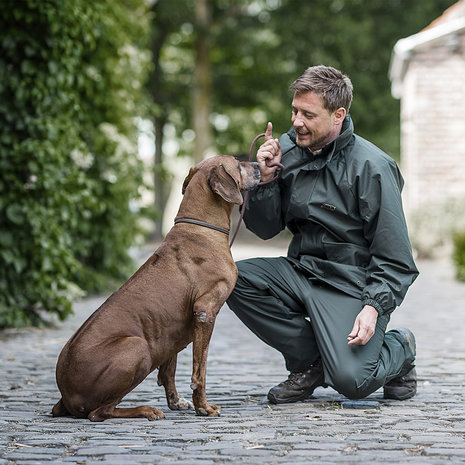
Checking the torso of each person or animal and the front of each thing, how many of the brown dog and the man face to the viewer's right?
1

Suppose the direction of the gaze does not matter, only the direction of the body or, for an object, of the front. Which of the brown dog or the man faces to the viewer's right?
the brown dog

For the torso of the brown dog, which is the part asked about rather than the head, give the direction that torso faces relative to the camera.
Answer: to the viewer's right

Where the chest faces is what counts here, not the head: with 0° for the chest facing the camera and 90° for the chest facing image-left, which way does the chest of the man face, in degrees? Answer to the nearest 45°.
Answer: approximately 45°

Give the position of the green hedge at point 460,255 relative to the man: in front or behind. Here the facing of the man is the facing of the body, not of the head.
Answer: behind

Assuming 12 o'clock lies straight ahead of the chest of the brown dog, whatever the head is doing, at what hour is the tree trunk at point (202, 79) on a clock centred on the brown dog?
The tree trunk is roughly at 9 o'clock from the brown dog.

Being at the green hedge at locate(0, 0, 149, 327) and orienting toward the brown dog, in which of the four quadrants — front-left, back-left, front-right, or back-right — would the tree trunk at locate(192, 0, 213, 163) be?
back-left

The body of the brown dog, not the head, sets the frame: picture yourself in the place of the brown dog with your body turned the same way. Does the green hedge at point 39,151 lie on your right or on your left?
on your left

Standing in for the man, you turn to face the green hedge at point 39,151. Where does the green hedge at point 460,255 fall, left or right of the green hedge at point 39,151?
right

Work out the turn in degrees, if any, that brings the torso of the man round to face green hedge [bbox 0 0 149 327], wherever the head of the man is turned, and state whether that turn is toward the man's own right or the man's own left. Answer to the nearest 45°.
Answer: approximately 90° to the man's own right

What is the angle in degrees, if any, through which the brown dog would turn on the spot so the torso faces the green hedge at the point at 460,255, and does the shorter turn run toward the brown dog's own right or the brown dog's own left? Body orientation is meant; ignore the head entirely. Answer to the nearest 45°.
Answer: approximately 45° to the brown dog's own left

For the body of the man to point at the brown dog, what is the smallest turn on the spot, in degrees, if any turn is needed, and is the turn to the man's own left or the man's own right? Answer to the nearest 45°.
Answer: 0° — they already face it

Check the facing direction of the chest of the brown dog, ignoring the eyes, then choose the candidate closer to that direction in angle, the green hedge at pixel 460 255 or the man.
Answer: the man

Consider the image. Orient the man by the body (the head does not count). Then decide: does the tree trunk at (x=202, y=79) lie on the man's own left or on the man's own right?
on the man's own right
